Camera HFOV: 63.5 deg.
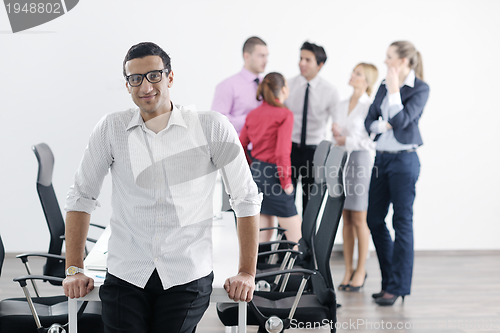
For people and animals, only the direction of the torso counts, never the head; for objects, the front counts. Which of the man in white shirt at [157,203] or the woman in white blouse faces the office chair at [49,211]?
the woman in white blouse

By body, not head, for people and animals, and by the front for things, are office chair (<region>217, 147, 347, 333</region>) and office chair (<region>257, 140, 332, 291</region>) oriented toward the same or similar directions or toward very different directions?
same or similar directions

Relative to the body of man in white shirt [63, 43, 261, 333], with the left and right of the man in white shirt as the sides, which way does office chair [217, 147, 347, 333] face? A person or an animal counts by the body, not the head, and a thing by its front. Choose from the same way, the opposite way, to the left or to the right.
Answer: to the right

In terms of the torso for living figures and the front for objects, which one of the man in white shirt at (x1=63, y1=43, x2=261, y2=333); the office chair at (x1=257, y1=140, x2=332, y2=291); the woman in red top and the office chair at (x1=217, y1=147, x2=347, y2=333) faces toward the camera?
the man in white shirt

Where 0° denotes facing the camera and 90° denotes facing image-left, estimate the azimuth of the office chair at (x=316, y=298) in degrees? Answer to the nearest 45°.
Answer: approximately 90°

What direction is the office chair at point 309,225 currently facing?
to the viewer's left

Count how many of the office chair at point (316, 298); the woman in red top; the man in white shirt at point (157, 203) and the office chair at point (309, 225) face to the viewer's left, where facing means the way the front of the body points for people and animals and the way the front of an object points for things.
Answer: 2

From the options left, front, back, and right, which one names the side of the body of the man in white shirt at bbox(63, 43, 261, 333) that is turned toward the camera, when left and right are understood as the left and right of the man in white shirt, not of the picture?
front

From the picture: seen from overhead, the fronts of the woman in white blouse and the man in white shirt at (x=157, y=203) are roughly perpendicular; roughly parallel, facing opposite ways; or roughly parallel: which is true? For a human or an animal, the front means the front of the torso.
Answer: roughly perpendicular

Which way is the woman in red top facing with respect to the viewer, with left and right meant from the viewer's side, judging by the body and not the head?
facing away from the viewer and to the right of the viewer

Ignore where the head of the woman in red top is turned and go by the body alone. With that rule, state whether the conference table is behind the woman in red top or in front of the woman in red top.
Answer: behind

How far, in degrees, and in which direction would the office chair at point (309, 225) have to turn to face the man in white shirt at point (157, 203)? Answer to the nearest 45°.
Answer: approximately 45° to its left
